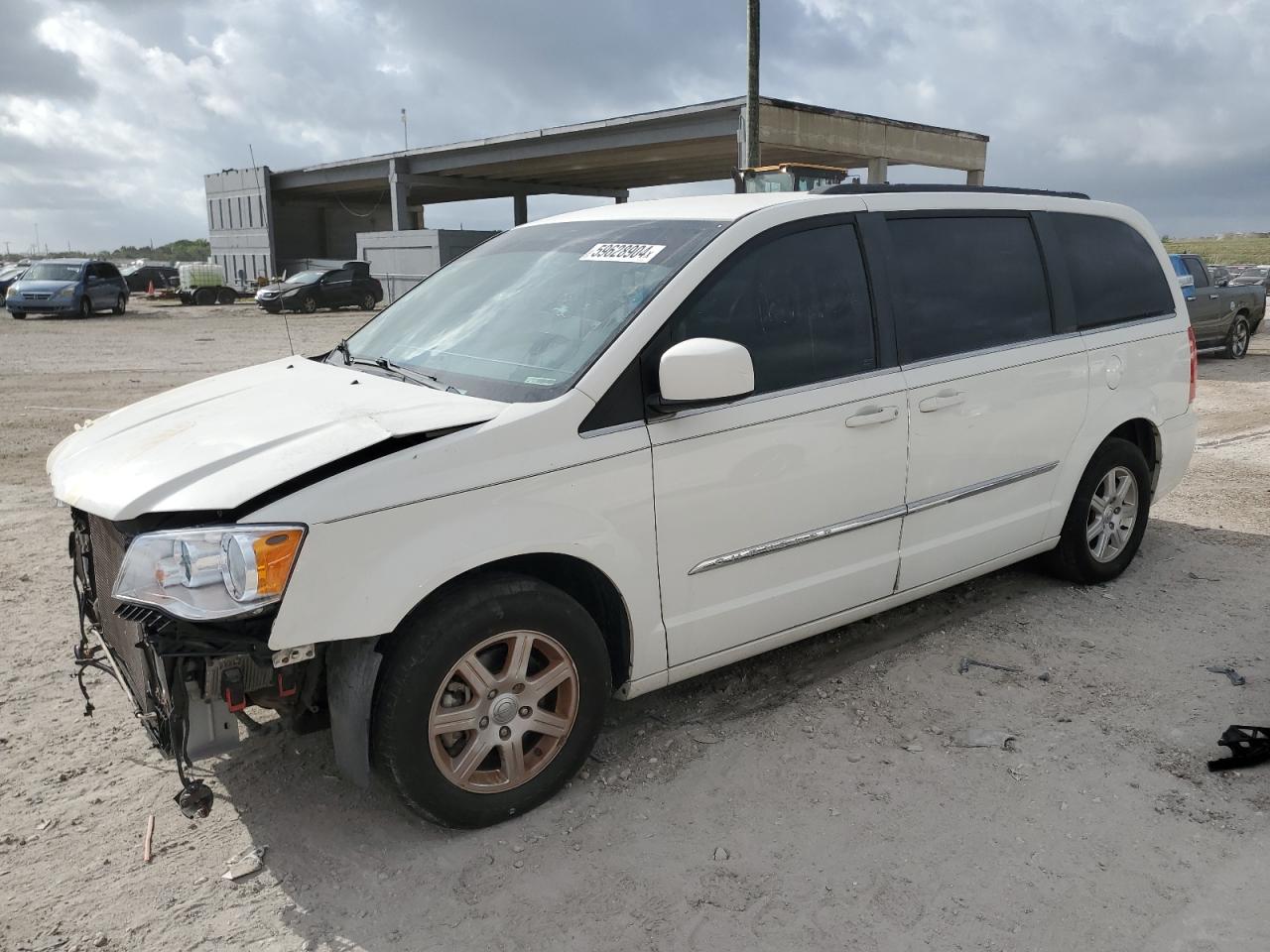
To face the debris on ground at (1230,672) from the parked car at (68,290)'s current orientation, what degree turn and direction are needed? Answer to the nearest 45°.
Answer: approximately 45° to its left

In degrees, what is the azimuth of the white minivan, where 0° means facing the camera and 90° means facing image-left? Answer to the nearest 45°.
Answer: approximately 45°

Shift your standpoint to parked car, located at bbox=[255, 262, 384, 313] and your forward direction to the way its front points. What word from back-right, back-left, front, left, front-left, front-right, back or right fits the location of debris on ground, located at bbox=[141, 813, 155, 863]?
front-left

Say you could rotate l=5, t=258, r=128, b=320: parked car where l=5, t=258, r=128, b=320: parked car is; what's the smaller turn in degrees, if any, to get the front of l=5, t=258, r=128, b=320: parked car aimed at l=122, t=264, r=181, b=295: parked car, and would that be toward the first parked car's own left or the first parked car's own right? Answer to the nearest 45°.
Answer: approximately 135° to the first parked car's own right

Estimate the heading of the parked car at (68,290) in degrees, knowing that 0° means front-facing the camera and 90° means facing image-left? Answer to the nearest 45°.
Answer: approximately 45°

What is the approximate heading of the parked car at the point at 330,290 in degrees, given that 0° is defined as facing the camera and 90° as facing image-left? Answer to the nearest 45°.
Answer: approximately 45°
